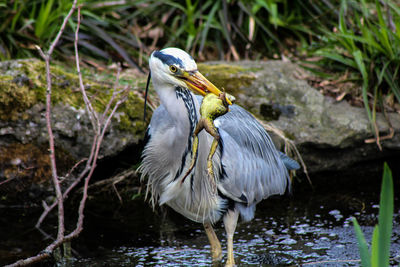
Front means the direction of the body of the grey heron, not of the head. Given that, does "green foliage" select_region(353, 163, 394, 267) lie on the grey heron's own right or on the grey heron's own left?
on the grey heron's own left
